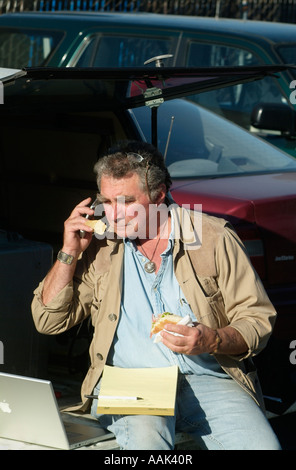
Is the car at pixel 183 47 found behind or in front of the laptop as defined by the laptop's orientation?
in front

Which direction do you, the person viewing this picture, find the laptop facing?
facing away from the viewer and to the right of the viewer

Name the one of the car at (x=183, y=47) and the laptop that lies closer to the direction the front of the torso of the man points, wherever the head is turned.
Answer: the laptop

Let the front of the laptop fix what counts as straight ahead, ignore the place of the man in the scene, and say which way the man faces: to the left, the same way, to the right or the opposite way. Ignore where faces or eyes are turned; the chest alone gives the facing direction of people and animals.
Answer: the opposite way

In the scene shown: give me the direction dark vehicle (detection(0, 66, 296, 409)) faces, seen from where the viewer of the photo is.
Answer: facing away from the viewer and to the left of the viewer
